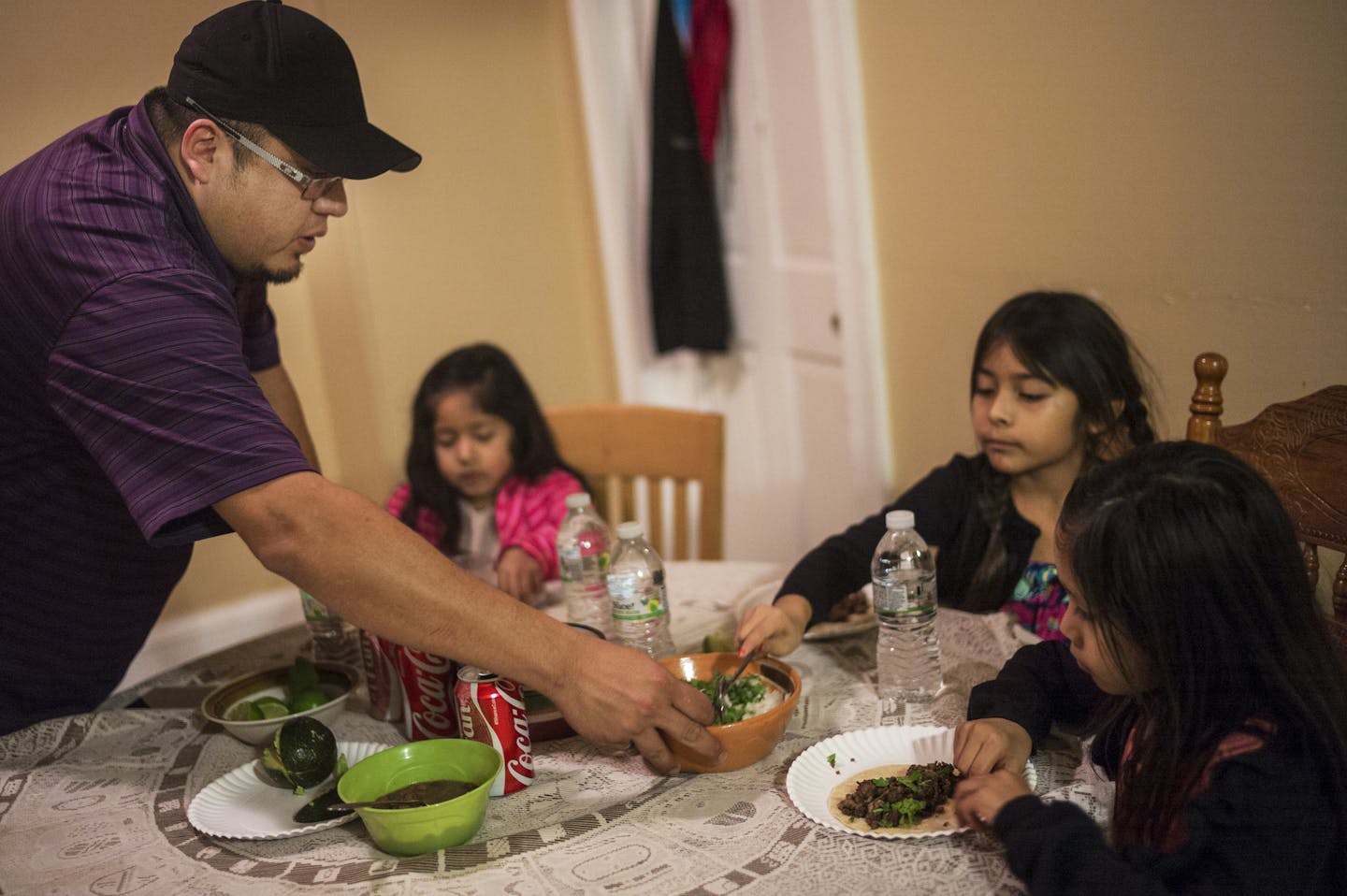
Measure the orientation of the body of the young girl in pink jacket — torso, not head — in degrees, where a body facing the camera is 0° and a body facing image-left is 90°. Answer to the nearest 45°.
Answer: approximately 0°

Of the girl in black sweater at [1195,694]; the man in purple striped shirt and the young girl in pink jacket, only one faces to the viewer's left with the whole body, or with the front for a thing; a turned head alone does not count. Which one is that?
the girl in black sweater

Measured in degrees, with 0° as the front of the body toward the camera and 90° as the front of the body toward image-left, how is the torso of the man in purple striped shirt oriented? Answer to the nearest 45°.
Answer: approximately 270°

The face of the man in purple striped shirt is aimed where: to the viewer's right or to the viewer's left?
to the viewer's right

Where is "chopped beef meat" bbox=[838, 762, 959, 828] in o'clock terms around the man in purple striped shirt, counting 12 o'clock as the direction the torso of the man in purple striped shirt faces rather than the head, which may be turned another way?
The chopped beef meat is roughly at 1 o'clock from the man in purple striped shirt.

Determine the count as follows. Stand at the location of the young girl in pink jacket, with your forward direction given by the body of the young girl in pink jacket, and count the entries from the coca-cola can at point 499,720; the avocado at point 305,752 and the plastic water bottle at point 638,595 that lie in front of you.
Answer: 3

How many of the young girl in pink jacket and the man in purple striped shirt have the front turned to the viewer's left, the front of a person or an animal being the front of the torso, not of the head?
0

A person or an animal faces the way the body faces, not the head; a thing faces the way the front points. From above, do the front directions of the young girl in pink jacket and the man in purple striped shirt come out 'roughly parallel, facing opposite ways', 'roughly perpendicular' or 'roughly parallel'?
roughly perpendicular

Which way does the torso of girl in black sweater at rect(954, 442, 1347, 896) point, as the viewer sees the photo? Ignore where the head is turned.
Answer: to the viewer's left

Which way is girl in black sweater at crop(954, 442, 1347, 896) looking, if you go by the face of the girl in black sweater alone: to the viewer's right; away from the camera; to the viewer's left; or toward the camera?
to the viewer's left

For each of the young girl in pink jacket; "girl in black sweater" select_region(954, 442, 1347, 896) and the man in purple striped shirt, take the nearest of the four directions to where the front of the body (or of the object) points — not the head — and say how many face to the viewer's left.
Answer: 1

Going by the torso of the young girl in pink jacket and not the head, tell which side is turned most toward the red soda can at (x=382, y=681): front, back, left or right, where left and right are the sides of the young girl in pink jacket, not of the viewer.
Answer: front
